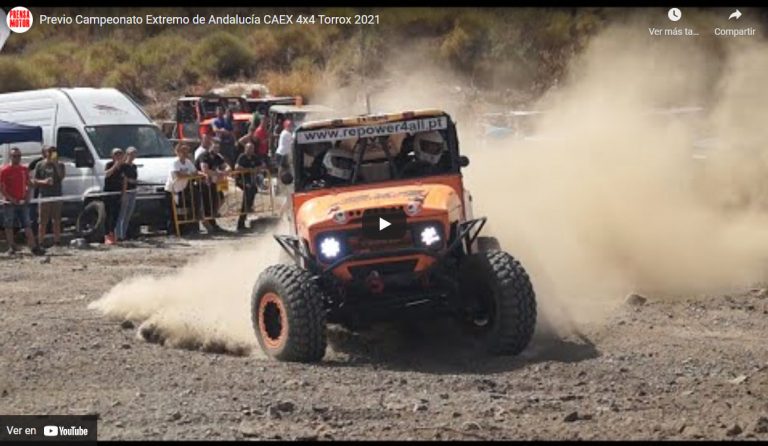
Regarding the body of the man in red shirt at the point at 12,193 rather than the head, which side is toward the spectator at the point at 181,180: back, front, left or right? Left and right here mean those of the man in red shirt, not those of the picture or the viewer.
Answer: left

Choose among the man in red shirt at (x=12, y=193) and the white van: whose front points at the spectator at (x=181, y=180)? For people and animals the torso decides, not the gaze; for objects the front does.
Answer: the white van

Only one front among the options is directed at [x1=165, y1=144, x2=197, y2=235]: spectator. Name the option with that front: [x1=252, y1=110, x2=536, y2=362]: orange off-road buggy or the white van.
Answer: the white van

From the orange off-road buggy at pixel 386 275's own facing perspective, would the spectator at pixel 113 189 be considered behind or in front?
behind

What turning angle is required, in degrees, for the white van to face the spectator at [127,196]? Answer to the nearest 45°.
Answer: approximately 45° to its right

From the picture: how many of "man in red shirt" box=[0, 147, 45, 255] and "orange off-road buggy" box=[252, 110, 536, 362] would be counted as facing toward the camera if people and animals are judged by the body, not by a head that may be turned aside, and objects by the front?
2

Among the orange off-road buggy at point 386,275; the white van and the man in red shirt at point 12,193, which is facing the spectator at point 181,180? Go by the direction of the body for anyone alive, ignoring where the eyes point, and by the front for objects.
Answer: the white van

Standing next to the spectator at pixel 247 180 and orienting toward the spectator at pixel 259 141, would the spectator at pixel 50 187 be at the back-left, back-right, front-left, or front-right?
back-left

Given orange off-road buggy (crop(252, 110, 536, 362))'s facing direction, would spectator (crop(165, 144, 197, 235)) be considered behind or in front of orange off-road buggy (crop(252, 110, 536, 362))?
behind

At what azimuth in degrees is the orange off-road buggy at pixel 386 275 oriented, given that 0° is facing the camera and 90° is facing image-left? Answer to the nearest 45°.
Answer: approximately 0°

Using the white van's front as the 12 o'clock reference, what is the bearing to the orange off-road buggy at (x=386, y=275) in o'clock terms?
The orange off-road buggy is roughly at 1 o'clock from the white van.

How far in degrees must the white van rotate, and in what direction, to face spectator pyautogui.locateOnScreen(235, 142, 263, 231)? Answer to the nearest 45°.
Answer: approximately 45° to its left
